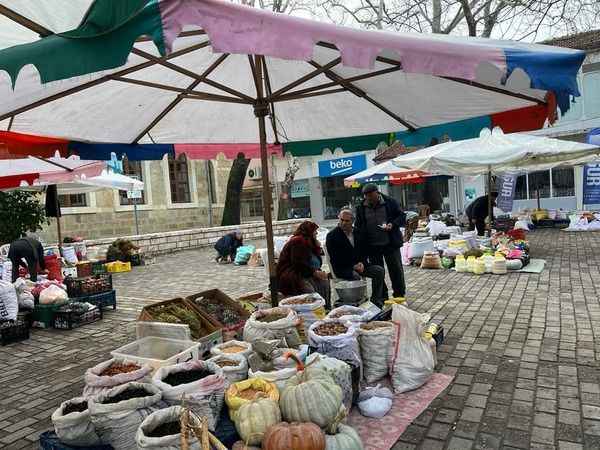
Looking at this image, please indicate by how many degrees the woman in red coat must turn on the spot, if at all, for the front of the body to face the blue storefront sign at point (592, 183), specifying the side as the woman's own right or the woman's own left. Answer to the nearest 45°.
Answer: approximately 45° to the woman's own left

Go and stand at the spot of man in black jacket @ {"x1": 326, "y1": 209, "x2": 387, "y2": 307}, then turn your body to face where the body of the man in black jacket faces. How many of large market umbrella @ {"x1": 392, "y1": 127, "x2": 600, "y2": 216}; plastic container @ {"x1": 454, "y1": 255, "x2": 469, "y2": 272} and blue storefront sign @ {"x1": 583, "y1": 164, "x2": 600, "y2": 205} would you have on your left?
3

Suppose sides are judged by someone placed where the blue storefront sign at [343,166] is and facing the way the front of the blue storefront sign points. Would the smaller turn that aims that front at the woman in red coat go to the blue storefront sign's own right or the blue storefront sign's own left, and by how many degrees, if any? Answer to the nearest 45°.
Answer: approximately 45° to the blue storefront sign's own left

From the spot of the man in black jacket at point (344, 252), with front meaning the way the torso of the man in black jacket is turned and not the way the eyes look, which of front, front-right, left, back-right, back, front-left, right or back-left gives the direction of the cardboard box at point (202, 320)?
right
